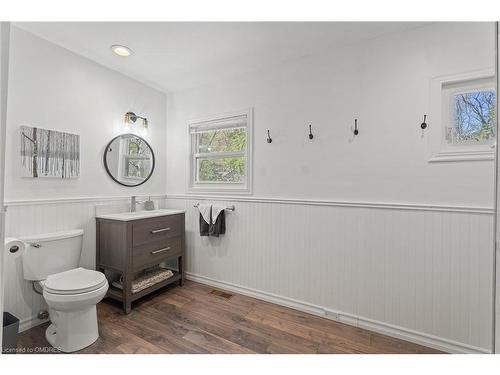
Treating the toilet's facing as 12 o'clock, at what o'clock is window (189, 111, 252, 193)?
The window is roughly at 10 o'clock from the toilet.

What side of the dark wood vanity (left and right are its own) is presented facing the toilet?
right

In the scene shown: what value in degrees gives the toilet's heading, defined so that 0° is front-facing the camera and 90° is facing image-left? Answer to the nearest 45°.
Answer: approximately 315°

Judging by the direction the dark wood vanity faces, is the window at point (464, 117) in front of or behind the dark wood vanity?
in front

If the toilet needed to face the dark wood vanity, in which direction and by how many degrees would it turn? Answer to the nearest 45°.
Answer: approximately 90° to its left

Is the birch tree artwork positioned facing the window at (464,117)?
yes

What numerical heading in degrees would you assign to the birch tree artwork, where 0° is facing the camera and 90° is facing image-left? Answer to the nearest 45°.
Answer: approximately 315°

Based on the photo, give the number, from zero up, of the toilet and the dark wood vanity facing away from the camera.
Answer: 0
